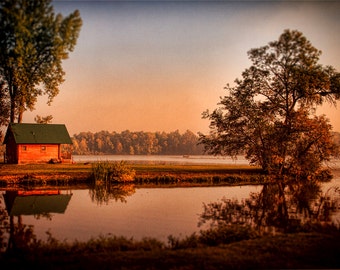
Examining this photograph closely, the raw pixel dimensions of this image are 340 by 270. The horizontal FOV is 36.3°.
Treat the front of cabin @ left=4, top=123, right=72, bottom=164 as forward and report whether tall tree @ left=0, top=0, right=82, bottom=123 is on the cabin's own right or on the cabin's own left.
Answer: on the cabin's own right

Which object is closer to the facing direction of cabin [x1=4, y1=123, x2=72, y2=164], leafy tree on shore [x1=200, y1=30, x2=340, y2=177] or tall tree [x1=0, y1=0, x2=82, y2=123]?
the leafy tree on shore

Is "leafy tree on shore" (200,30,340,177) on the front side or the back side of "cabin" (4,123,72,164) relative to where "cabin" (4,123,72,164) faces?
on the front side

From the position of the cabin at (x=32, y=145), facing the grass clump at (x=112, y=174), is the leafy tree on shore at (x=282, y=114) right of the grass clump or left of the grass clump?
left
